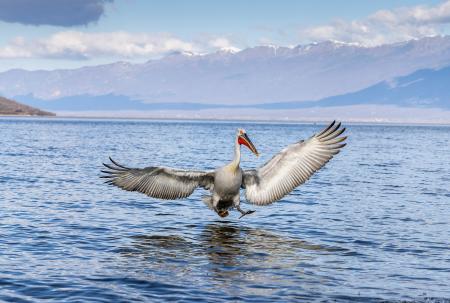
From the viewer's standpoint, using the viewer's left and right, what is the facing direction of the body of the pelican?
facing the viewer and to the right of the viewer
